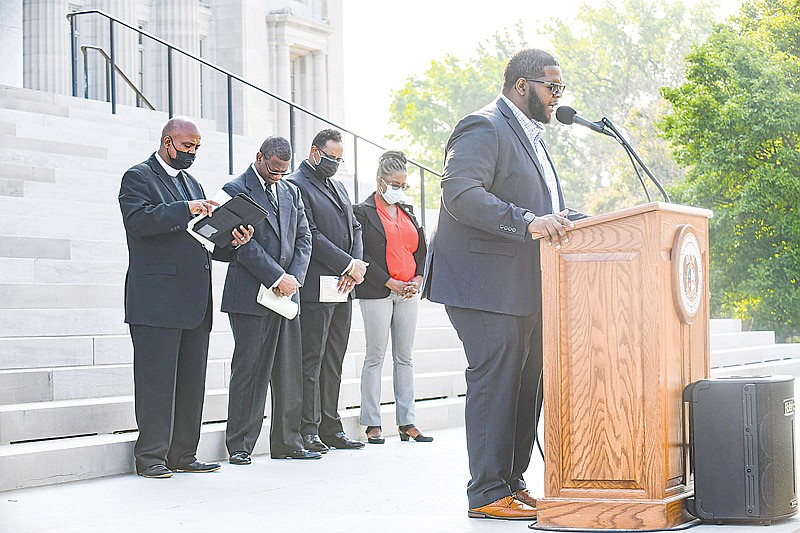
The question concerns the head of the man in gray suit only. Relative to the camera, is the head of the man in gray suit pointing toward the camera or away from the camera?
toward the camera

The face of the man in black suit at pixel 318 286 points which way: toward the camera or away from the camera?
toward the camera

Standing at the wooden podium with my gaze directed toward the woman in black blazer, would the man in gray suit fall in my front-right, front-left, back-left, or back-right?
front-left

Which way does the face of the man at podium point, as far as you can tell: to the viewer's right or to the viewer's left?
to the viewer's right

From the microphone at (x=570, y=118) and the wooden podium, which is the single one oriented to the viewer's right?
the wooden podium

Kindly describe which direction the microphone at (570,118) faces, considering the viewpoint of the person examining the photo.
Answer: facing to the left of the viewer

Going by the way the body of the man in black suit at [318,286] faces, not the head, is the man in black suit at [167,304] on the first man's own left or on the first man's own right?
on the first man's own right

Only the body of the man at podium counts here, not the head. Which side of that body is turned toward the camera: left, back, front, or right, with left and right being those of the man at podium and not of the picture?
right

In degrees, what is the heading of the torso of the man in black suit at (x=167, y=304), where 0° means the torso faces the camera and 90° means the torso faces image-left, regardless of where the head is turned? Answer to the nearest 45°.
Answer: approximately 315°

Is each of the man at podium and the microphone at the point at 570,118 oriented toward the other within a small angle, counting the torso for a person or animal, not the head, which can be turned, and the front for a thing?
yes

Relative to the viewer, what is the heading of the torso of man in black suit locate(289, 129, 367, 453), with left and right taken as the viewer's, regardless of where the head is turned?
facing the viewer and to the right of the viewer

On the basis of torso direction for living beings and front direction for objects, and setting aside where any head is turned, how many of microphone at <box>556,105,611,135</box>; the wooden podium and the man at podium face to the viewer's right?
2

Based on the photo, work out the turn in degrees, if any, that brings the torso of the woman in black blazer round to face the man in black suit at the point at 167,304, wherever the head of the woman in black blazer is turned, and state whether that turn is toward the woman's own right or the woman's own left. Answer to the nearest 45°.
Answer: approximately 90° to the woman's own right

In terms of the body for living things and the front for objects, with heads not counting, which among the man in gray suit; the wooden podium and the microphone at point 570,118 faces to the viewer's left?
the microphone

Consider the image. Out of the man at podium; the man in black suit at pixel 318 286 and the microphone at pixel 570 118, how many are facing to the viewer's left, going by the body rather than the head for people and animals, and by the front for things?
1

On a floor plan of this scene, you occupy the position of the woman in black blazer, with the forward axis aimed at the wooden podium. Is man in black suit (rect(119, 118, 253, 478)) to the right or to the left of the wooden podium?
right

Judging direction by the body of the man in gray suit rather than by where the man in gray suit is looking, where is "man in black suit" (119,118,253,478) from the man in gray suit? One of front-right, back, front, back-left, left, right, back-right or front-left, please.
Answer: right
